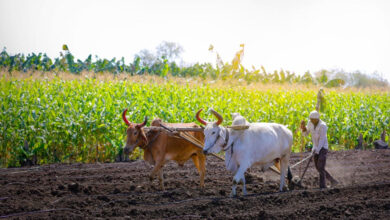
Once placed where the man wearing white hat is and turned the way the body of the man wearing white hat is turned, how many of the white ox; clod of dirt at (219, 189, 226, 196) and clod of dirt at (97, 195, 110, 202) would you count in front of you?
3

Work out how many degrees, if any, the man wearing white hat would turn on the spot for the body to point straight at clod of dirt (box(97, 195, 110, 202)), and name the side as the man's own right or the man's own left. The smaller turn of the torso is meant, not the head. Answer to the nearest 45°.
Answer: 0° — they already face it

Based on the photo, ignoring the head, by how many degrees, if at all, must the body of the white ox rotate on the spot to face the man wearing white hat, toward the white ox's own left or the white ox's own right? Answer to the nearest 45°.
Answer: approximately 180°

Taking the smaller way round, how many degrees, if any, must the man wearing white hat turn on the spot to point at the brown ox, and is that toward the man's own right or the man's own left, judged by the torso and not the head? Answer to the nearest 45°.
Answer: approximately 45° to the man's own right

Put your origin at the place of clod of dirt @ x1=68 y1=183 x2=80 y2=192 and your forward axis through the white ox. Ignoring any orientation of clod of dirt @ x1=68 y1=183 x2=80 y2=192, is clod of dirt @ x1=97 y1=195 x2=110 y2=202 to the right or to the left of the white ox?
right

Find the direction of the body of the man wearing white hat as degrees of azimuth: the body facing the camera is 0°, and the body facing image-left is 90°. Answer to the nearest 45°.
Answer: approximately 45°

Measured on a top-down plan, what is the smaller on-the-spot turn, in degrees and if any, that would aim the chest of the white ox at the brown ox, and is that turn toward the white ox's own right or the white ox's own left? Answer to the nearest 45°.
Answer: approximately 45° to the white ox's own right

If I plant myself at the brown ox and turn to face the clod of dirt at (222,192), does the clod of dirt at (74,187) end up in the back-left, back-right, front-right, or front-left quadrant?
back-right

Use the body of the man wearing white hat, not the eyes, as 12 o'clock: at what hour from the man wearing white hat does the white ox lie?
The white ox is roughly at 12 o'clock from the man wearing white hat.

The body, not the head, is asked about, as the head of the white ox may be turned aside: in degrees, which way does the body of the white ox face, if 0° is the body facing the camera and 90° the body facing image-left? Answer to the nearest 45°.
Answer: approximately 45°

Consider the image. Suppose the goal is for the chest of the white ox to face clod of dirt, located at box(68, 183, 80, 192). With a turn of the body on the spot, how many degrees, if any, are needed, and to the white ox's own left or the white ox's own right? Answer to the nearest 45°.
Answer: approximately 45° to the white ox's own right
